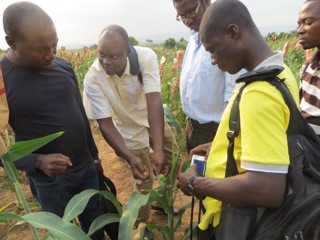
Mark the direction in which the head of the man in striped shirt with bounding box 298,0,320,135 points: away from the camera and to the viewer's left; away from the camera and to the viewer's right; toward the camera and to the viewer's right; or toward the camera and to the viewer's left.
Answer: toward the camera and to the viewer's left

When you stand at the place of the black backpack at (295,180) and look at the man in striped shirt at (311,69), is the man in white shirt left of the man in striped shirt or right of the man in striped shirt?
left

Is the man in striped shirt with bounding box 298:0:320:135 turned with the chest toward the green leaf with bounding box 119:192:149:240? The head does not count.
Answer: yes

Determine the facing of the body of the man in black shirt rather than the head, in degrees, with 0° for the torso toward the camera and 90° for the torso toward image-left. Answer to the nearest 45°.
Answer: approximately 315°

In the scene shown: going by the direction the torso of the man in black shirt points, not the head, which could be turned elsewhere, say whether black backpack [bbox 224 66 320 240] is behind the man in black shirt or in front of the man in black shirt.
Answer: in front

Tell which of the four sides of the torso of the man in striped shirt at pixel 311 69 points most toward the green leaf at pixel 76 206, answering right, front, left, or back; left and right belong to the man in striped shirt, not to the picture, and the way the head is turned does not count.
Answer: front

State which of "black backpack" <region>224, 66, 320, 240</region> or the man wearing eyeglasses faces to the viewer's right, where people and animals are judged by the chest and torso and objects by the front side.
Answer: the black backpack

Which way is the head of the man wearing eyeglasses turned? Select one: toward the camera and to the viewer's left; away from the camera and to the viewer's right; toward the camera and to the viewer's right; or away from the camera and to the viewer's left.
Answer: toward the camera and to the viewer's left

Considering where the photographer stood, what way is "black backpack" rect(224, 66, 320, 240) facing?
facing to the right of the viewer

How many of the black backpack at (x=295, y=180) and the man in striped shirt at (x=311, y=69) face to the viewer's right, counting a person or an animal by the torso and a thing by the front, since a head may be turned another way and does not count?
1

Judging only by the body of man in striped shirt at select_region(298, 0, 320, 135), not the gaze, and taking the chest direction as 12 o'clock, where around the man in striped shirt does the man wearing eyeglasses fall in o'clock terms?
The man wearing eyeglasses is roughly at 1 o'clock from the man in striped shirt.

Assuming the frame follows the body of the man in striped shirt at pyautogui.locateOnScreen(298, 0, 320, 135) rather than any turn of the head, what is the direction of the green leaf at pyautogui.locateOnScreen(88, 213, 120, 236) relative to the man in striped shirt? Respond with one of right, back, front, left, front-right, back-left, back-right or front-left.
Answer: front

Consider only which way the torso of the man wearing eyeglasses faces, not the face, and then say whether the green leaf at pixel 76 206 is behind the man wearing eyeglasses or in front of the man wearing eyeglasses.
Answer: in front

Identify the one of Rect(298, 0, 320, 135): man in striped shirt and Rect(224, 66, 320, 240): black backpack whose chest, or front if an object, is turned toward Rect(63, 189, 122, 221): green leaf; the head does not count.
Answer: the man in striped shirt

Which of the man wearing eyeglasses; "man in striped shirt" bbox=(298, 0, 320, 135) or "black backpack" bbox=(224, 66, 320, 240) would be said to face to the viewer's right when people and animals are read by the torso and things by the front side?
the black backpack

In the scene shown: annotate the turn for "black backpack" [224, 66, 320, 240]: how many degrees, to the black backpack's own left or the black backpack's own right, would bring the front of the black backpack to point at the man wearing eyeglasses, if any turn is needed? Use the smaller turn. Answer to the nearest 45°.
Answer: approximately 135° to the black backpack's own left

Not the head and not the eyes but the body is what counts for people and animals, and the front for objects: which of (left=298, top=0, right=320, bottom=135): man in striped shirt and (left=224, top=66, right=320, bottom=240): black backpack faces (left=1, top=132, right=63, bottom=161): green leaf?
the man in striped shirt

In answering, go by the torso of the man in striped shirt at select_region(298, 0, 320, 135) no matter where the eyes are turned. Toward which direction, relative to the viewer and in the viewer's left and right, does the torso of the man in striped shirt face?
facing the viewer and to the left of the viewer

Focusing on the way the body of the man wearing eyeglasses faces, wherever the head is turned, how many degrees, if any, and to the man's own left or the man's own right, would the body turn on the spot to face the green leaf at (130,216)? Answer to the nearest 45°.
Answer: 0° — they already face it
